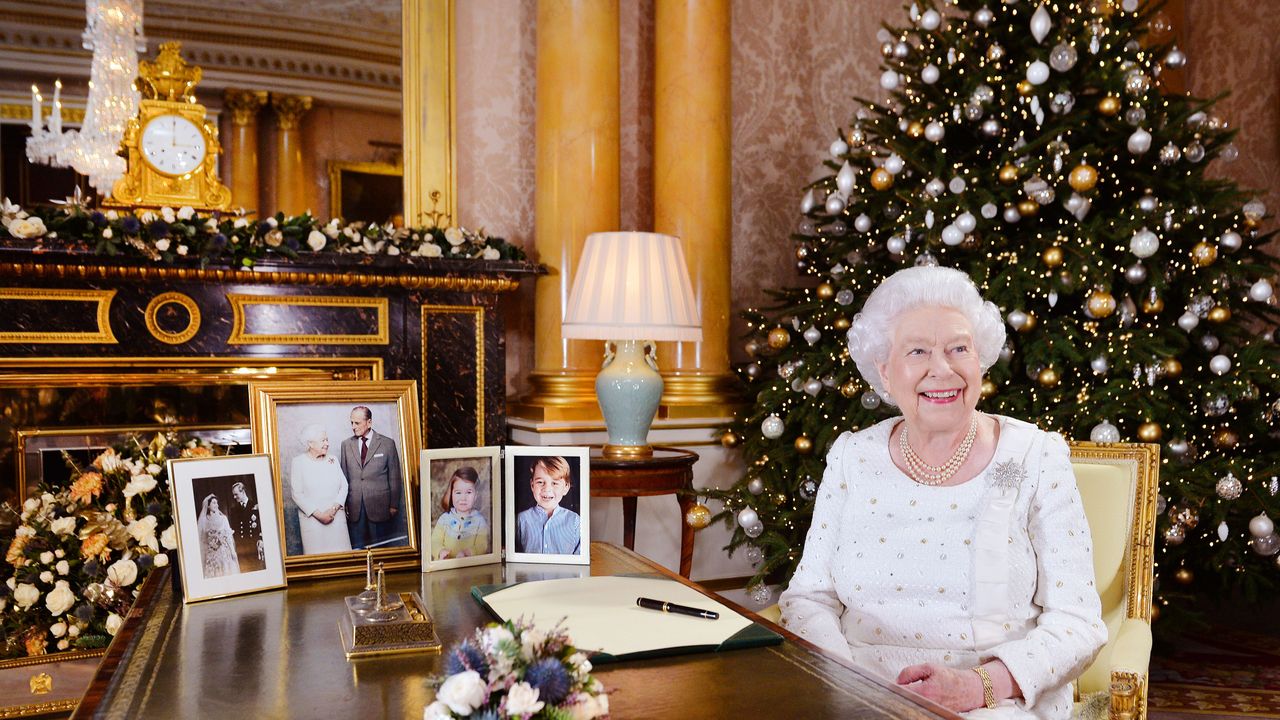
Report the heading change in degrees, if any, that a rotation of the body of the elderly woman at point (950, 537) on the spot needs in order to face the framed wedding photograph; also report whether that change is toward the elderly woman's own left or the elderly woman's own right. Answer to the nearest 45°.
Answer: approximately 45° to the elderly woman's own right

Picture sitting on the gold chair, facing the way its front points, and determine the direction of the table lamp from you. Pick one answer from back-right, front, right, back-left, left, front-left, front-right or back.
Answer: right

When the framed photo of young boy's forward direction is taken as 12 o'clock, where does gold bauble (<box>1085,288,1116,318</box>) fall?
The gold bauble is roughly at 8 o'clock from the framed photo of young boy.

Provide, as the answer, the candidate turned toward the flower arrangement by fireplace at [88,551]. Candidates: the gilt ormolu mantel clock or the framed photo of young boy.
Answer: the gilt ormolu mantel clock

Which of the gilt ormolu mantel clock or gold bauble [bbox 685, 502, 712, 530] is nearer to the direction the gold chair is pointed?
the gilt ormolu mantel clock

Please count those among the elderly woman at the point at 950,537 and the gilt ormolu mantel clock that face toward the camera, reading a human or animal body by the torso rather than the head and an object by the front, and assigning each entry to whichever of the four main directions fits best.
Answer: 2

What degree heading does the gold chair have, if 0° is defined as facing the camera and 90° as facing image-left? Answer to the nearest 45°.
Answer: approximately 45°
